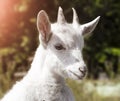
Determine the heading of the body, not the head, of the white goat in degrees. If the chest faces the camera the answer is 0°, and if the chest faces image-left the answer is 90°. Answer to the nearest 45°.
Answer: approximately 315°
